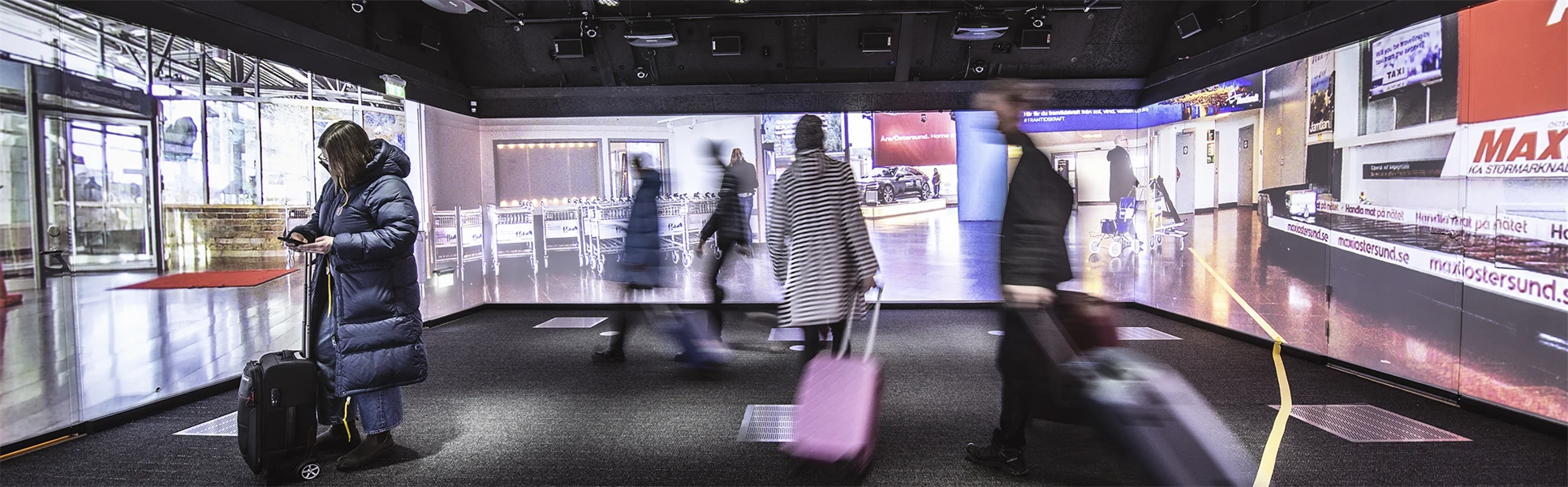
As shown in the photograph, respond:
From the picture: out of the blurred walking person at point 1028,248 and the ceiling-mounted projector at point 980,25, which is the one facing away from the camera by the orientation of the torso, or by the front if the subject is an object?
the ceiling-mounted projector

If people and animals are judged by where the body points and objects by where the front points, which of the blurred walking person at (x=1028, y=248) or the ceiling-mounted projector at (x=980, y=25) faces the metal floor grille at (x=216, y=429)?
the blurred walking person

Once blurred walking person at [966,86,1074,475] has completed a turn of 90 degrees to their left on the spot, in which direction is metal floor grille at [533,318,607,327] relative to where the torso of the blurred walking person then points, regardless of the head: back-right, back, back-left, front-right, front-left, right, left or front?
back-right

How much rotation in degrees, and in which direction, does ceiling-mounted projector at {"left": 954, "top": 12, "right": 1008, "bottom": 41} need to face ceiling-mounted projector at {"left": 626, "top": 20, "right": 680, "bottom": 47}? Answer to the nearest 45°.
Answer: approximately 90° to its left

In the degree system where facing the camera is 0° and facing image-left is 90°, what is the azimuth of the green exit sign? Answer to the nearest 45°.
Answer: approximately 315°

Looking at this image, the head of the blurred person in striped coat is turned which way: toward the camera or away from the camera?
away from the camera

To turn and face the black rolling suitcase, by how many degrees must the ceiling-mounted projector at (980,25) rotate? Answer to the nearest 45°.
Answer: approximately 135° to its left

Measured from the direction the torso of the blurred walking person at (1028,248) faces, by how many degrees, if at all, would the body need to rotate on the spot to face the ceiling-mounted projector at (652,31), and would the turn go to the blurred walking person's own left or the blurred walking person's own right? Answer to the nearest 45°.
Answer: approximately 45° to the blurred walking person's own right

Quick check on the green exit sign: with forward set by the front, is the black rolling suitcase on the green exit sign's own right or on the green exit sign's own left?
on the green exit sign's own right

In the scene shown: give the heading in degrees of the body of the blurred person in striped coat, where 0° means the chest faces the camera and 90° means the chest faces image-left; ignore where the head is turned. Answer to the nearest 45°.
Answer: approximately 180°

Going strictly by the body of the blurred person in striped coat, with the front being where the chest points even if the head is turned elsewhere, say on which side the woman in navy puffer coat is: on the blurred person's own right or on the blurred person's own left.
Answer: on the blurred person's own left

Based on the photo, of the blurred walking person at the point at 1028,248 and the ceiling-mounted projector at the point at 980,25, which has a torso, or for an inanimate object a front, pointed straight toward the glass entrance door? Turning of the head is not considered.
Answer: the blurred walking person

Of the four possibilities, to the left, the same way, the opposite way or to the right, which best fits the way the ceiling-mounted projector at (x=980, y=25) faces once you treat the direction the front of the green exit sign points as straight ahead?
to the left

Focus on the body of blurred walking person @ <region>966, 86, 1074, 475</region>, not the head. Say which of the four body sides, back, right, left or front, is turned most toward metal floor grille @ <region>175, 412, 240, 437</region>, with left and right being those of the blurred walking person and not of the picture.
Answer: front

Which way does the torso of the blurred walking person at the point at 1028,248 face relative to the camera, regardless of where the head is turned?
to the viewer's left

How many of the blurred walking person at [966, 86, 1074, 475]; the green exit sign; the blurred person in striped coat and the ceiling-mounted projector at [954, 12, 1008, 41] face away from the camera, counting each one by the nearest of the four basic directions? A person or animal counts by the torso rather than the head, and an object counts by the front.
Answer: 2
